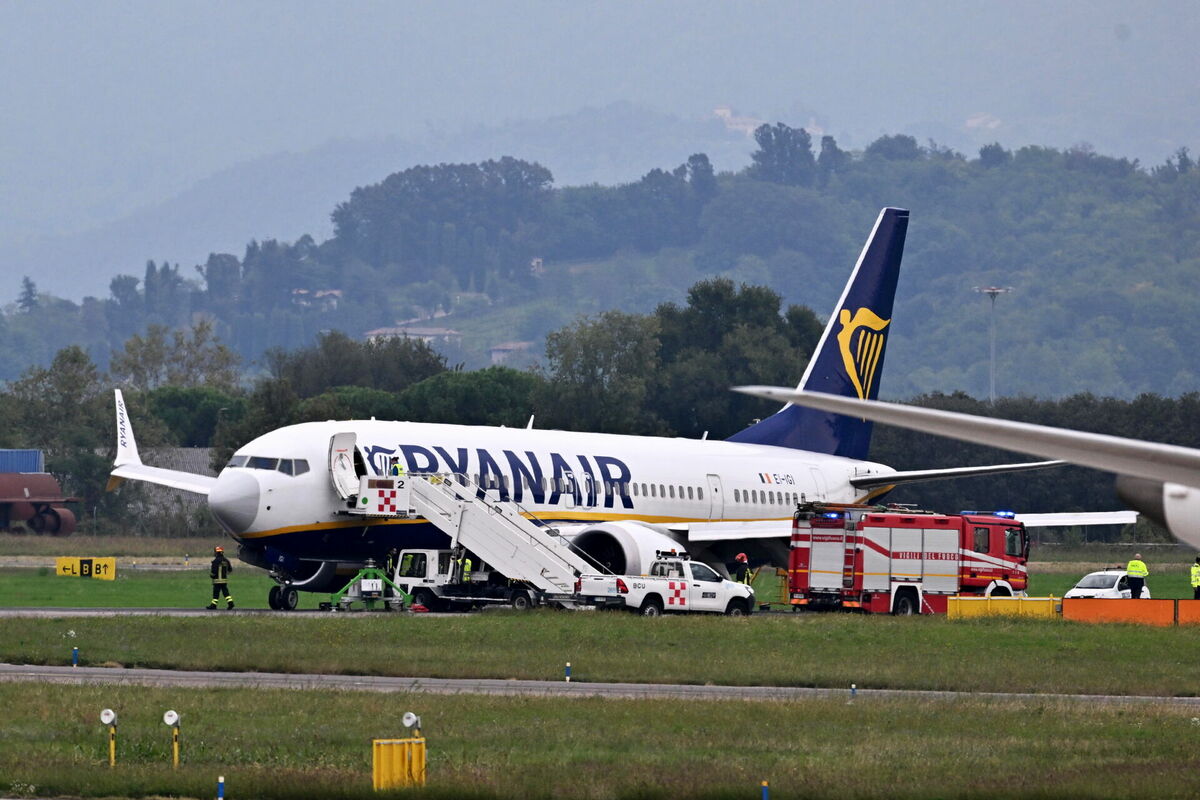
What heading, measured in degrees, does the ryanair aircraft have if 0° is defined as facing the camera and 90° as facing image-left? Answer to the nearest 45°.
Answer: approximately 45°

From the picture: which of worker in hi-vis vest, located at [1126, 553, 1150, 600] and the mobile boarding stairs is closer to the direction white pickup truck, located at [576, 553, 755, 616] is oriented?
the worker in hi-vis vest

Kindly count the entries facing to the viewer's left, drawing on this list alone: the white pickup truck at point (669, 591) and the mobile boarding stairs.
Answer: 1

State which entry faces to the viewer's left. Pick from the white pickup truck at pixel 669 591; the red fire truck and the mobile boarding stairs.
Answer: the mobile boarding stairs

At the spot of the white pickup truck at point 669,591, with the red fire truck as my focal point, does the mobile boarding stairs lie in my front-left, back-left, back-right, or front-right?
back-left

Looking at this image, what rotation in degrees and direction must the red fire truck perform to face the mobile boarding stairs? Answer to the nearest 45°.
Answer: approximately 180°

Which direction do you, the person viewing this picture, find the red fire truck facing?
facing away from the viewer and to the right of the viewer

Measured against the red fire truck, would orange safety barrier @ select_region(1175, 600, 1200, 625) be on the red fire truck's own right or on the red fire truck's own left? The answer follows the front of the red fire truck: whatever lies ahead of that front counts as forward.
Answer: on the red fire truck's own right

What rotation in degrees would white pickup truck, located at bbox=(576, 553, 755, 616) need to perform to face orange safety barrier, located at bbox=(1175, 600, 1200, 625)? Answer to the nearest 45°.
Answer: approximately 45° to its right

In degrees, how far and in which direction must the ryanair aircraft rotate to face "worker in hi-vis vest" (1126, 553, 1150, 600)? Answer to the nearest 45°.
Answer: approximately 135° to its left

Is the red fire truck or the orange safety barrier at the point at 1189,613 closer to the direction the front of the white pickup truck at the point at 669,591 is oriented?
the red fire truck

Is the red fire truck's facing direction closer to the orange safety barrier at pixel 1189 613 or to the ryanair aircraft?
the orange safety barrier

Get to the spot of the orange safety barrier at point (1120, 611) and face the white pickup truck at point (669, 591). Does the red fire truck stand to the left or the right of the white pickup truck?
right

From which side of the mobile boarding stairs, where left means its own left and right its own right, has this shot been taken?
left

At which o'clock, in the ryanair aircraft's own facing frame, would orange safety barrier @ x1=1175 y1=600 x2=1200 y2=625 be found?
The orange safety barrier is roughly at 8 o'clock from the ryanair aircraft.
